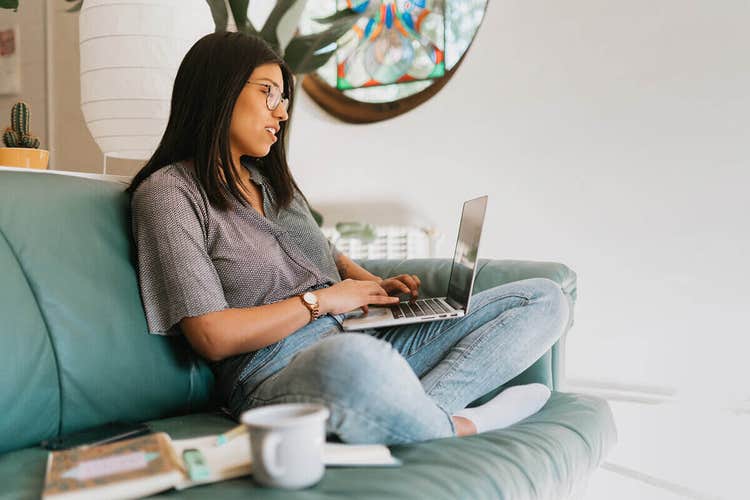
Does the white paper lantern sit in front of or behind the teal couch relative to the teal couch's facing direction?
behind

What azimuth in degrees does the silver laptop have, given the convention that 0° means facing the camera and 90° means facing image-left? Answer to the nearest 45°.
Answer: approximately 90°

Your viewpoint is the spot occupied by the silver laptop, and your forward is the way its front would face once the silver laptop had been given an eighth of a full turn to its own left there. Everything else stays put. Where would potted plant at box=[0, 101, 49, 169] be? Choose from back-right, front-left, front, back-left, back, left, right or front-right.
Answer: front-right

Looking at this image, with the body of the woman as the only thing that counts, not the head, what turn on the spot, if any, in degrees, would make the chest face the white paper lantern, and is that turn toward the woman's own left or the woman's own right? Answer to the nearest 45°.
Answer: approximately 180°

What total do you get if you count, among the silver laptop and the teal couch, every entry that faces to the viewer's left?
1

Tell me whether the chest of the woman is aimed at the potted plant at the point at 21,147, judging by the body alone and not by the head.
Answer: no

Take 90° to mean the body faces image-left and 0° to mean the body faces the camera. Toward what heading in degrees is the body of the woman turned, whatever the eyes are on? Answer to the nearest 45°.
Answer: approximately 315°

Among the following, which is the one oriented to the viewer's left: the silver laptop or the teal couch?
the silver laptop

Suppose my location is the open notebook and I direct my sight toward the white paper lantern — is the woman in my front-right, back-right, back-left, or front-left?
front-right

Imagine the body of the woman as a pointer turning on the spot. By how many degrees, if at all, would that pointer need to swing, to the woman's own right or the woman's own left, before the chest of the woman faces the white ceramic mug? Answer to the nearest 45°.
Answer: approximately 45° to the woman's own right

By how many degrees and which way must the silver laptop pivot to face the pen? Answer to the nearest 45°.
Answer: approximately 45° to its left

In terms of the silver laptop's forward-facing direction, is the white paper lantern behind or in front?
in front
